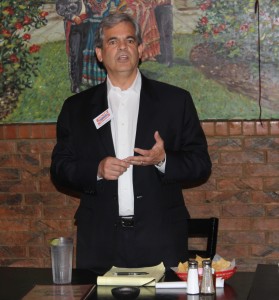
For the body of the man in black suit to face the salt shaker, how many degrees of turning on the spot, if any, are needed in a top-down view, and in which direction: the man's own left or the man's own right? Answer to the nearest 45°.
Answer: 0° — they already face it

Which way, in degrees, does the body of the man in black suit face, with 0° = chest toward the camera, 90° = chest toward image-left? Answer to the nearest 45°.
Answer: approximately 0°

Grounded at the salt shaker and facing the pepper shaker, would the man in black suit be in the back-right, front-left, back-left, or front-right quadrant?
back-left

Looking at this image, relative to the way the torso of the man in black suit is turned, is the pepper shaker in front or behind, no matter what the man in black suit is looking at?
in front
